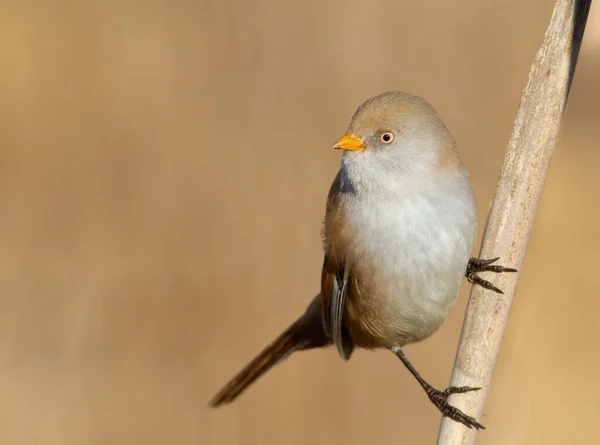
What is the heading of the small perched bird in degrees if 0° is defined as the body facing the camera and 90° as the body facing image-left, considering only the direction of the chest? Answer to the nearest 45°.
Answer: approximately 315°
